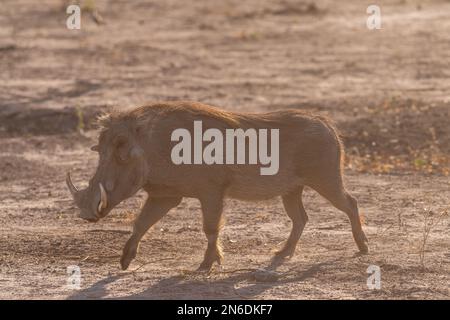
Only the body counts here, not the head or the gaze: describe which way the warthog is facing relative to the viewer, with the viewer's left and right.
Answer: facing to the left of the viewer
